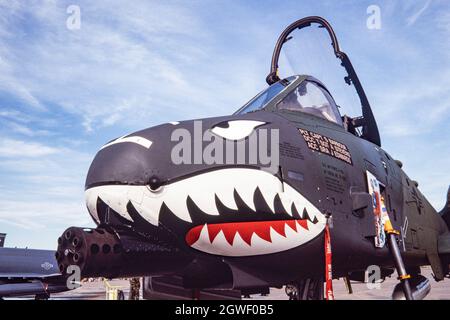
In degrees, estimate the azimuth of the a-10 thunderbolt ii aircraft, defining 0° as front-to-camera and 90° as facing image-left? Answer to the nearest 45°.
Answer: approximately 45°

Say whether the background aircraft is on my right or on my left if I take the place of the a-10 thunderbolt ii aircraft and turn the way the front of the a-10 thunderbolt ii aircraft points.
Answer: on my right
